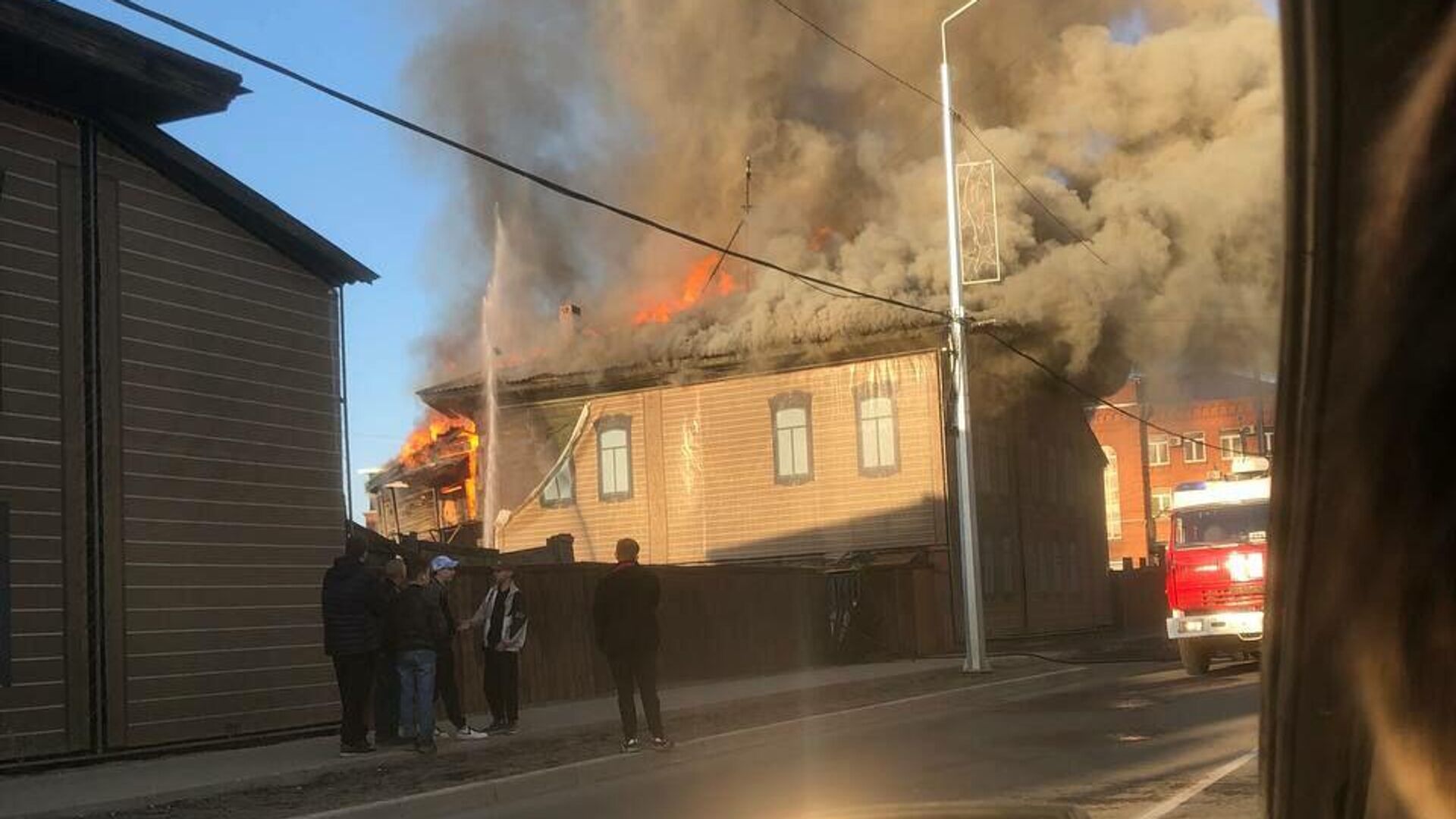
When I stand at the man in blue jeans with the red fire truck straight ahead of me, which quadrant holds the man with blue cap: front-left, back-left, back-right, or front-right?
front-left

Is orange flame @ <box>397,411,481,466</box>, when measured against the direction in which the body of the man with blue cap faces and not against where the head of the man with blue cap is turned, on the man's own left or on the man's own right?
on the man's own left

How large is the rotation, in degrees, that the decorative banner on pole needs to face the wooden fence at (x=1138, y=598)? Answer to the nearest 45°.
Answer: approximately 180°

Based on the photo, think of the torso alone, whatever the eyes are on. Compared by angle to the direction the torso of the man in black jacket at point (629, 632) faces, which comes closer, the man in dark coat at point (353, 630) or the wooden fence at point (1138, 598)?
the wooden fence

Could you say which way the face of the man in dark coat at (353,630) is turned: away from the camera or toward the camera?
away from the camera

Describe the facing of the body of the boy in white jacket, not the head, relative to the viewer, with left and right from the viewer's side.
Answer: facing the viewer and to the left of the viewer

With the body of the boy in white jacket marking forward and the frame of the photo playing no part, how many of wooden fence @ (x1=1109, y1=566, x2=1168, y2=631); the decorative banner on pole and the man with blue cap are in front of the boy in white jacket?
1

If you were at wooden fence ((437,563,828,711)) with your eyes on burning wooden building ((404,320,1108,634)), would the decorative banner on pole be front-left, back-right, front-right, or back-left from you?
front-right

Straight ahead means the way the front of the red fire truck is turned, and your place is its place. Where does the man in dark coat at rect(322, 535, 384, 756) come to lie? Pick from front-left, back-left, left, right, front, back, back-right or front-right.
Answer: front-right

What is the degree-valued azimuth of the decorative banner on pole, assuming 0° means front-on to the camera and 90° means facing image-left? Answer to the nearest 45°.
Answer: approximately 0°

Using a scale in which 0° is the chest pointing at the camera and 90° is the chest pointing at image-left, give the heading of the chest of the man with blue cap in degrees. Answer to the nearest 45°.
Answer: approximately 270°

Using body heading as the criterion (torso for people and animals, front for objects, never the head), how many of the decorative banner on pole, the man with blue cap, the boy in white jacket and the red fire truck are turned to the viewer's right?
1

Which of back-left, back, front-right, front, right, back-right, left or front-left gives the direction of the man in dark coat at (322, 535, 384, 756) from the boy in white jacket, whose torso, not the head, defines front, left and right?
front

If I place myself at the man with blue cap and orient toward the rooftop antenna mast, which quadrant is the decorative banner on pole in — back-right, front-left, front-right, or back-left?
front-right
